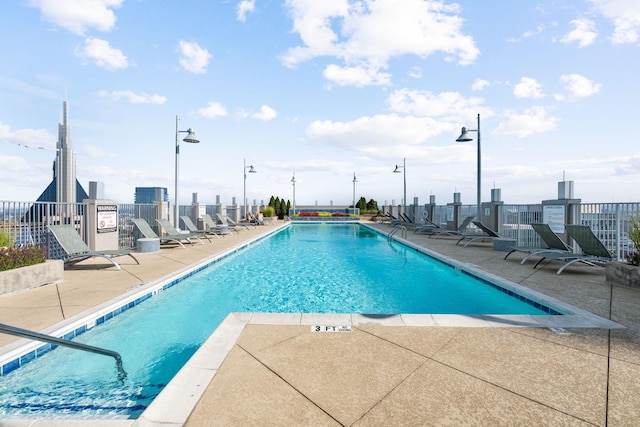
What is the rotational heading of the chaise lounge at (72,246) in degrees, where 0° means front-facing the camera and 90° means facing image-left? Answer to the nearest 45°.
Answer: approximately 315°

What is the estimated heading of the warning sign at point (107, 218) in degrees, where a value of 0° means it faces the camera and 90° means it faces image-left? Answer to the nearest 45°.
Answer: approximately 0°

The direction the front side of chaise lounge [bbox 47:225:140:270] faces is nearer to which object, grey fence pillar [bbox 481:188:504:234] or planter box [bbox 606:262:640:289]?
the planter box

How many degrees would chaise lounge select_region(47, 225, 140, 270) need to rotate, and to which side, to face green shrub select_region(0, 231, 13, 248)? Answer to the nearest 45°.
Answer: approximately 90° to its right

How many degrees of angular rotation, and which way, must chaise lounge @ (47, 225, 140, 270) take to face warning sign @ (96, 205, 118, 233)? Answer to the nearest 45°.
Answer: approximately 135° to its left
